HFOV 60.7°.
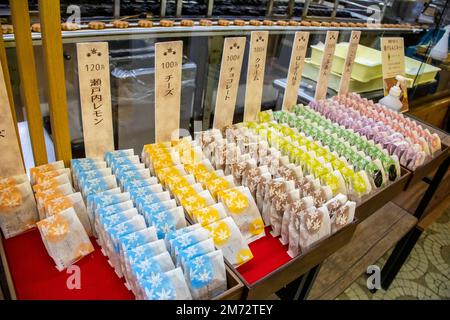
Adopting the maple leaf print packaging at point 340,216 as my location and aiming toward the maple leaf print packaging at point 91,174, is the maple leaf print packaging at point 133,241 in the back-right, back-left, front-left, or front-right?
front-left

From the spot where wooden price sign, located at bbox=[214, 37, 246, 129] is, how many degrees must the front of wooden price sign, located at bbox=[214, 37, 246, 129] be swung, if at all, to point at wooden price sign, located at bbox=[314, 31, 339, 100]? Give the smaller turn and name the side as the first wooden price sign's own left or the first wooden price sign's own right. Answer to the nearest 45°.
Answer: approximately 135° to the first wooden price sign's own left

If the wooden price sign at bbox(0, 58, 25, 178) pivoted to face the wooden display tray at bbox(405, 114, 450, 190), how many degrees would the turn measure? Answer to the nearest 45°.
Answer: approximately 90° to its left

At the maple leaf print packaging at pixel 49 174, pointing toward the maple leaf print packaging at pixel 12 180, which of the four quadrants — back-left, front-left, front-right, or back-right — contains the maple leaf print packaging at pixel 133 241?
back-left

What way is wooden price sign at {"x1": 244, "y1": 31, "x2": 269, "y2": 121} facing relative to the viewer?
toward the camera

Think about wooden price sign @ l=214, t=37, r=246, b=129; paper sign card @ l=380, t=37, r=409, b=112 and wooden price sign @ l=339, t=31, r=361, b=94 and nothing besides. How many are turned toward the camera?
3

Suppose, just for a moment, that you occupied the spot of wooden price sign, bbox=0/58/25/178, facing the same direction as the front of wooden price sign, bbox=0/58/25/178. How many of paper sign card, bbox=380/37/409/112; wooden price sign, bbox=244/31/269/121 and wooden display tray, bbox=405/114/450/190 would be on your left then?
3

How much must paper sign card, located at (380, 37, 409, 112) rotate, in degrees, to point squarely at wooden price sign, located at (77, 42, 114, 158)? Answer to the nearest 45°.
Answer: approximately 45° to its right

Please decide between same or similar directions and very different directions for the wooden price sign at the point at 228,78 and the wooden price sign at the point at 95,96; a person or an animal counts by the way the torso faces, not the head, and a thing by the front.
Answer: same or similar directions

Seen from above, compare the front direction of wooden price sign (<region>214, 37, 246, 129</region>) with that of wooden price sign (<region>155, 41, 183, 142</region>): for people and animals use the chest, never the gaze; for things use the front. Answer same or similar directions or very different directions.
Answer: same or similar directions

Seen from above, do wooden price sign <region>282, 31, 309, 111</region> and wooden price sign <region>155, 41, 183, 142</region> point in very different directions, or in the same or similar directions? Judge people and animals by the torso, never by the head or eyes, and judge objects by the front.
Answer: same or similar directions

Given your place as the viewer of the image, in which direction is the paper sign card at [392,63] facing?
facing the viewer

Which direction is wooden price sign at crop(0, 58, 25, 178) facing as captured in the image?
toward the camera

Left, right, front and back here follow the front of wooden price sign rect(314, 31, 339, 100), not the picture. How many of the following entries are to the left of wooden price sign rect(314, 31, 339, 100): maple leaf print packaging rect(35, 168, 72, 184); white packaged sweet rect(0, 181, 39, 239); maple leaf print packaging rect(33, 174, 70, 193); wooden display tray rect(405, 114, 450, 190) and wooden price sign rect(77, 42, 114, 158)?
1
